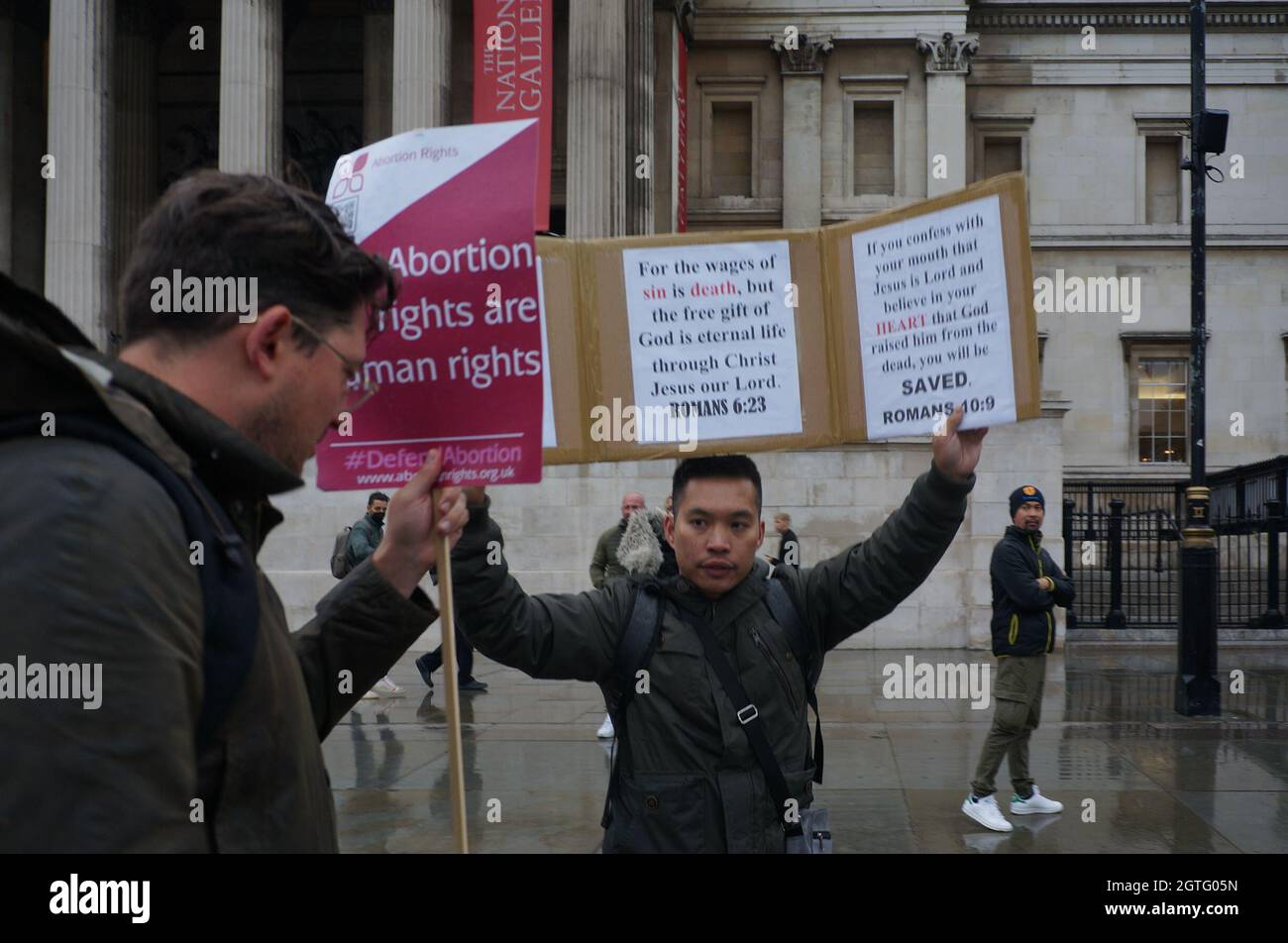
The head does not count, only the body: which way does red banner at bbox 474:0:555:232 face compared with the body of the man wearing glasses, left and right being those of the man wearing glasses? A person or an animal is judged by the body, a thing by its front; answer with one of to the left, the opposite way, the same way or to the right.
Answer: to the right

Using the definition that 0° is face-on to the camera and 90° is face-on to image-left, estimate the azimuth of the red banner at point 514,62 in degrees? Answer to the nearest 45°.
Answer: approximately 0°

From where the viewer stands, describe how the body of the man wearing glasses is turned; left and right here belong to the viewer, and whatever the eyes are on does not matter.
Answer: facing to the right of the viewer

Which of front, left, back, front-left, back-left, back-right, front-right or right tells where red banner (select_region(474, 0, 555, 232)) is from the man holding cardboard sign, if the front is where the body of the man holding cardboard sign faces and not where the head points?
back

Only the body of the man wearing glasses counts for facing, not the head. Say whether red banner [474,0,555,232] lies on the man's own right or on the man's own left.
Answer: on the man's own left

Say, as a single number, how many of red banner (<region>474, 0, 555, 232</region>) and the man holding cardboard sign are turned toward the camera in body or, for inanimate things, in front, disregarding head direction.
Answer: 2

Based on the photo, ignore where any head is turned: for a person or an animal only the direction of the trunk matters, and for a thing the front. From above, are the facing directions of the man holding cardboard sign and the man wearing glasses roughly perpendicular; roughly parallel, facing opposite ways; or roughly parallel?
roughly perpendicular
